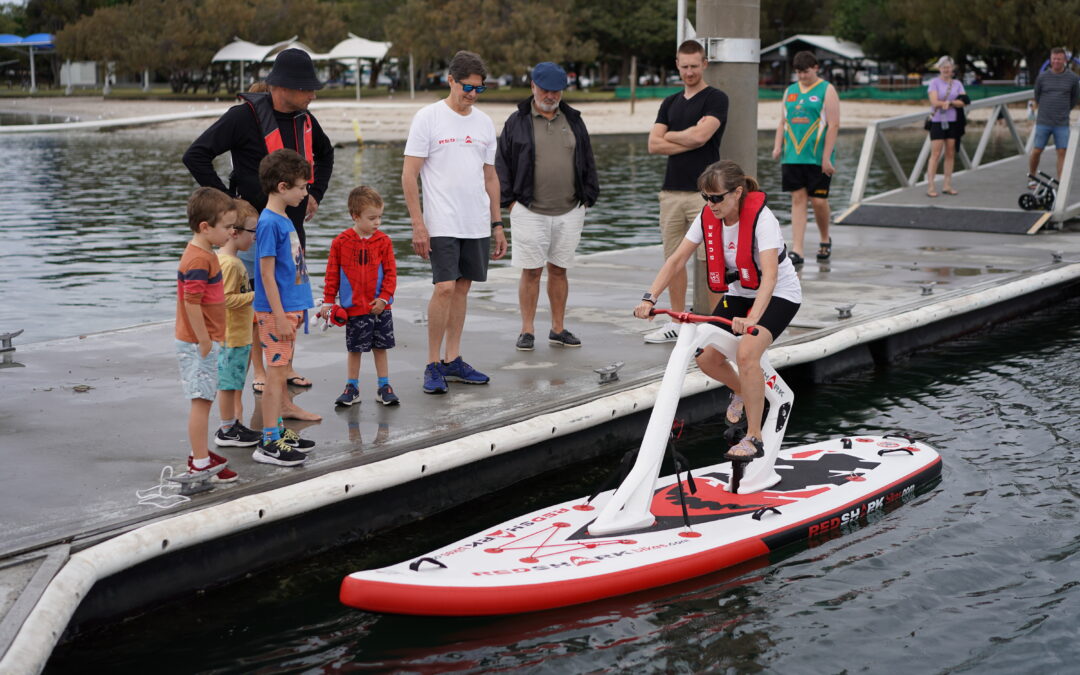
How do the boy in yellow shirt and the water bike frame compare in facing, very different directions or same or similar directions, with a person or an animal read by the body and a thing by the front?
very different directions

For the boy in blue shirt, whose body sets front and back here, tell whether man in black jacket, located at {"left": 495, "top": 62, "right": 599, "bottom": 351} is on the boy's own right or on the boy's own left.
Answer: on the boy's own left

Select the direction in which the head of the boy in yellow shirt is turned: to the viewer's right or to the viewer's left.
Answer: to the viewer's right

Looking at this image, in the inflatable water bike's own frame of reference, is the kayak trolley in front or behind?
behind

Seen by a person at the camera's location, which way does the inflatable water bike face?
facing the viewer and to the left of the viewer

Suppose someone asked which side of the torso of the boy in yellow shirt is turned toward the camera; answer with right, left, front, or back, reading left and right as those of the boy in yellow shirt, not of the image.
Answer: right

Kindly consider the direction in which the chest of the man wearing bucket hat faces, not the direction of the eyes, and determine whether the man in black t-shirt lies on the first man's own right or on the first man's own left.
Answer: on the first man's own left

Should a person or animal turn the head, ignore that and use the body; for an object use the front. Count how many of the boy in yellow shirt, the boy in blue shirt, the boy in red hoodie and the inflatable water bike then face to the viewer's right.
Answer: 2

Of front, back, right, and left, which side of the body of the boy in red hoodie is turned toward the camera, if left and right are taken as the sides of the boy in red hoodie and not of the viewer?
front

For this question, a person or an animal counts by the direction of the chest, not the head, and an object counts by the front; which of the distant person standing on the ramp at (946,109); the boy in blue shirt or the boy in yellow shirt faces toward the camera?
the distant person standing on the ramp

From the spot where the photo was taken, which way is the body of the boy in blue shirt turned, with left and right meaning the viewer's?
facing to the right of the viewer

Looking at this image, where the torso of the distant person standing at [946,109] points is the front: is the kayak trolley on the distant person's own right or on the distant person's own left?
on the distant person's own left

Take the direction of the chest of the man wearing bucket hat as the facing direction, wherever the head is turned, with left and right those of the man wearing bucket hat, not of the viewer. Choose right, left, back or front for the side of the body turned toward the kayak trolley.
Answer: left

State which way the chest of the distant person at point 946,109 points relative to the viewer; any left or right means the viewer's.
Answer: facing the viewer

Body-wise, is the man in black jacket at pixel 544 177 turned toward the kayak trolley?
no

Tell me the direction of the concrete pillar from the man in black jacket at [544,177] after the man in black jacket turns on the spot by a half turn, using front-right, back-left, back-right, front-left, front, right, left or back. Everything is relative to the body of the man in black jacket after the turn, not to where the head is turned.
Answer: front-right

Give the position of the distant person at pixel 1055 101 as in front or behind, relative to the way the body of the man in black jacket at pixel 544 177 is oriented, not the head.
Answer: behind
